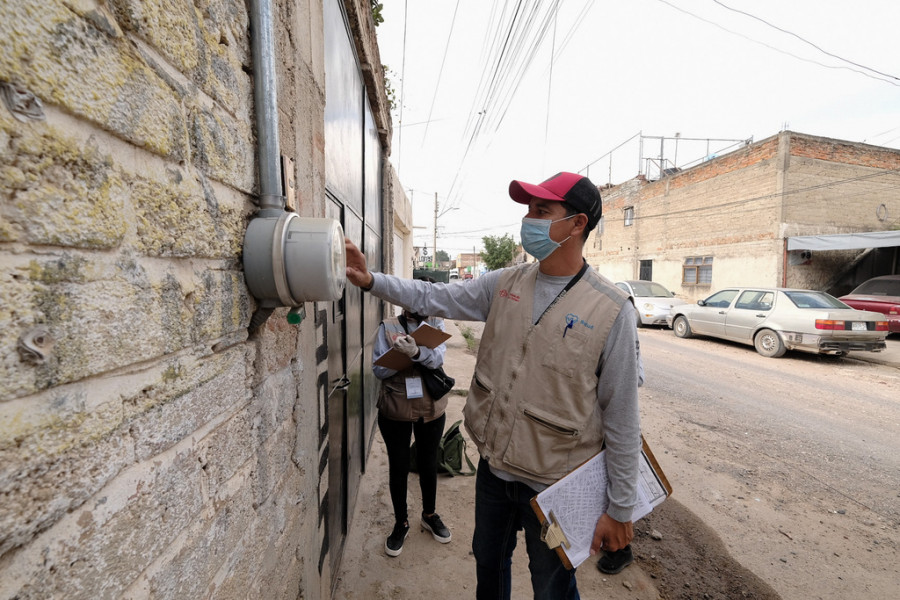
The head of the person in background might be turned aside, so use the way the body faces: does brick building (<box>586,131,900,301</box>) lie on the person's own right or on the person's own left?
on the person's own left

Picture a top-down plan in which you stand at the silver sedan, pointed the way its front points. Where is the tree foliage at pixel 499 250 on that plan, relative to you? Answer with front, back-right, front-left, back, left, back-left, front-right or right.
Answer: front

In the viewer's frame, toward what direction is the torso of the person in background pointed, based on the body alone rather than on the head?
toward the camera

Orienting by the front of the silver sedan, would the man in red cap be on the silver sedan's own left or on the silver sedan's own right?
on the silver sedan's own left

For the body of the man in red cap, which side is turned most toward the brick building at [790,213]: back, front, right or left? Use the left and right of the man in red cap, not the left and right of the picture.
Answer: back

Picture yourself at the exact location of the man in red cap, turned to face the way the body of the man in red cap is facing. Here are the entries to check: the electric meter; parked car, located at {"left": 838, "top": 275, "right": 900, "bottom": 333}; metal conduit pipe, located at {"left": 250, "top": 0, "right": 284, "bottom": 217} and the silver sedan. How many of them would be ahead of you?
2

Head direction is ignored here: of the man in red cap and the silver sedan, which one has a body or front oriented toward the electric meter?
the man in red cap

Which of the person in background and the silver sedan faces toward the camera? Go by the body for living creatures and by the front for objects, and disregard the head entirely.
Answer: the person in background

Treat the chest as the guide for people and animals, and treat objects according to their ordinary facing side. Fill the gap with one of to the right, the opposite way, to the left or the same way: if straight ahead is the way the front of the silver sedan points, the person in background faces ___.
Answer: the opposite way

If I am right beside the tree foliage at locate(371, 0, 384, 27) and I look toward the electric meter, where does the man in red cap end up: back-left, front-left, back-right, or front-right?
front-left

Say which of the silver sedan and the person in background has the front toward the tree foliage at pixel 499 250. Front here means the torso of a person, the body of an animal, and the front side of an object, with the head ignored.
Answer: the silver sedan

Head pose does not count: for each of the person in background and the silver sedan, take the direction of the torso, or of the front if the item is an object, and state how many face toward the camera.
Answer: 1

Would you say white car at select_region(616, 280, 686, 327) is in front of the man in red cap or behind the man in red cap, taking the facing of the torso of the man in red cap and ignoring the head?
behind

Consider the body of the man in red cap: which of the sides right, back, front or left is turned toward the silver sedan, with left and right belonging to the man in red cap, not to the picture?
back

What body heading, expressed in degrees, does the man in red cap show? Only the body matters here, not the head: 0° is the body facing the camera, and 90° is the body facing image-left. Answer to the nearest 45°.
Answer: approximately 45°

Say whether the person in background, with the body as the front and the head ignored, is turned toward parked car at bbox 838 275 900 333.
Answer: no

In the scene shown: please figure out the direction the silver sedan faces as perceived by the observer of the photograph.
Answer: facing away from the viewer and to the left of the viewer

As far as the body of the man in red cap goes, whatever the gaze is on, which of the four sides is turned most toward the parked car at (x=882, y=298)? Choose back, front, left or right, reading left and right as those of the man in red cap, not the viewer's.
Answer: back

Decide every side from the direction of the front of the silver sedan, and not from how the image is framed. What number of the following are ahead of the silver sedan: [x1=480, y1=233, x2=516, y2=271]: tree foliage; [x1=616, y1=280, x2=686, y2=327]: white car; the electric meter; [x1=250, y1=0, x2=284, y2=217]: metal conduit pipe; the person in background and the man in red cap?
2

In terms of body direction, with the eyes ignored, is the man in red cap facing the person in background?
no
